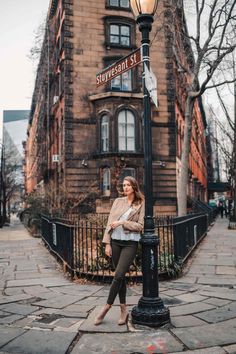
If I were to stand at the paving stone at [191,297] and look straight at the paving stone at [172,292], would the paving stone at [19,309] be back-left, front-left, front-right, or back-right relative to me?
front-left

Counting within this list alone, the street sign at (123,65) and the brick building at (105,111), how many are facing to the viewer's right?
0

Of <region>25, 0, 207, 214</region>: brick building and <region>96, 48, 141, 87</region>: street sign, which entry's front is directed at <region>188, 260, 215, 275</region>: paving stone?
the brick building

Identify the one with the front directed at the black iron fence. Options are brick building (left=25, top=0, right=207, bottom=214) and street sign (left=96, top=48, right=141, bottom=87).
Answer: the brick building

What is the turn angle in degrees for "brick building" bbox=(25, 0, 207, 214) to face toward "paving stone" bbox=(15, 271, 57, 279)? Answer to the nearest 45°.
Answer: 0° — it already faces it

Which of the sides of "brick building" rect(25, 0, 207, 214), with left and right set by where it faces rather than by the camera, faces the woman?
front

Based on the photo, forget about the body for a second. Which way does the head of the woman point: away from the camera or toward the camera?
toward the camera

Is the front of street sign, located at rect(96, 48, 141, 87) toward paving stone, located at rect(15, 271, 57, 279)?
no

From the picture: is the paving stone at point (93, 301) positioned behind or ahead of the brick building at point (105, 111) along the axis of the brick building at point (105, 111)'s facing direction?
ahead

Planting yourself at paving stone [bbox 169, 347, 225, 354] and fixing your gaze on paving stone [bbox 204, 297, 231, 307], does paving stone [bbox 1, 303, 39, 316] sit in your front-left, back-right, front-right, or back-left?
front-left

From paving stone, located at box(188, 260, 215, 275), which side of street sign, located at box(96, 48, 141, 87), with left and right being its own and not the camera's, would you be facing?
back

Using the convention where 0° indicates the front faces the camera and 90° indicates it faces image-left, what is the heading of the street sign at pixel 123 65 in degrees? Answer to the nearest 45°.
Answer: approximately 45°

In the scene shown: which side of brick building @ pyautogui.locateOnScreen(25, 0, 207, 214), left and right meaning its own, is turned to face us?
front

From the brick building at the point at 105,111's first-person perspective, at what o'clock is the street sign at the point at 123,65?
The street sign is roughly at 12 o'clock from the brick building.

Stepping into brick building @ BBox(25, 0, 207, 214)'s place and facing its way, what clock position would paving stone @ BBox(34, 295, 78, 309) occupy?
The paving stone is roughly at 12 o'clock from the brick building.

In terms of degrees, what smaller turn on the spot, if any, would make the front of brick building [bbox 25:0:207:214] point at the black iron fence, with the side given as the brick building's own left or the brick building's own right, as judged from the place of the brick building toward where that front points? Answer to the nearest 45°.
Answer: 0° — it already faces it
